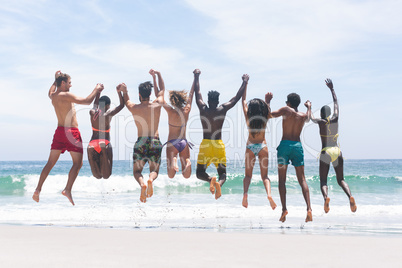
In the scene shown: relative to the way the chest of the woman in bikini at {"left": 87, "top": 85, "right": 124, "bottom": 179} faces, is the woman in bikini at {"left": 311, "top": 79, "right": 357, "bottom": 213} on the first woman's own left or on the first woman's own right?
on the first woman's own right

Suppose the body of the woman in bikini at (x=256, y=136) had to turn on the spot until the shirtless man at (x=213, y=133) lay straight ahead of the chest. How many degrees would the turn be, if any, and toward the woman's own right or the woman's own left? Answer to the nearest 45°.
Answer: approximately 90° to the woman's own left

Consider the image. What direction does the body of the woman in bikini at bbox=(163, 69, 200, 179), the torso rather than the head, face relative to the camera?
away from the camera

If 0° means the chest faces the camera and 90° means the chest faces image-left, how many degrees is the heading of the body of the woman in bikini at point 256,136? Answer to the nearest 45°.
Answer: approximately 180°

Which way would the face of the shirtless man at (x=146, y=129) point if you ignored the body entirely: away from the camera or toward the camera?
away from the camera

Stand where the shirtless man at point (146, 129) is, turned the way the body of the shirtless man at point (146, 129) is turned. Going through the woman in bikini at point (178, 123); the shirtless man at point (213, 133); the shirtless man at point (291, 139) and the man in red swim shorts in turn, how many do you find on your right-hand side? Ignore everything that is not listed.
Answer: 3

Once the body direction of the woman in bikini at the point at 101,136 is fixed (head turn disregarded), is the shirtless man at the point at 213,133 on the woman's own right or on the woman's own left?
on the woman's own right

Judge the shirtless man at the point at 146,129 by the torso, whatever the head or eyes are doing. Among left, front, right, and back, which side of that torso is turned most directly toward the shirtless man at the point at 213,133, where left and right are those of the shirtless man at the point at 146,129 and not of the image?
right

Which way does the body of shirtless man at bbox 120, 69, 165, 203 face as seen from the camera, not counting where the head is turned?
away from the camera

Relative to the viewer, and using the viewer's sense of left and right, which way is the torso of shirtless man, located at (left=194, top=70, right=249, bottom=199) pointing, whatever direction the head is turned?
facing away from the viewer

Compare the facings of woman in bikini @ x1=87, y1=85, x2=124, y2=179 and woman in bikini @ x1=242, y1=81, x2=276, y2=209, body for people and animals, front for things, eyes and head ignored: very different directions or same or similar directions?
same or similar directions

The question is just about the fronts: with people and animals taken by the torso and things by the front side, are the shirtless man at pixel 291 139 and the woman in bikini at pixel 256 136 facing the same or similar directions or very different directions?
same or similar directions

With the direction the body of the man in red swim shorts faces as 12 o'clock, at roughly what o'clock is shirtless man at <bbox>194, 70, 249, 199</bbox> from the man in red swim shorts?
The shirtless man is roughly at 2 o'clock from the man in red swim shorts.

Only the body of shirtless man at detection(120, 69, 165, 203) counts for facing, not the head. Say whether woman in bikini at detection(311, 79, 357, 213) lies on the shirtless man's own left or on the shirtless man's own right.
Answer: on the shirtless man's own right
